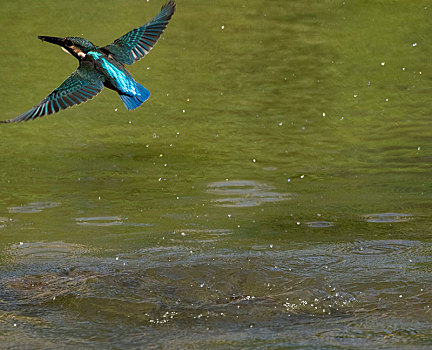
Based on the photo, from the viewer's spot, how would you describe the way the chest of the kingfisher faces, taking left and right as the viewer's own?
facing away from the viewer and to the left of the viewer
